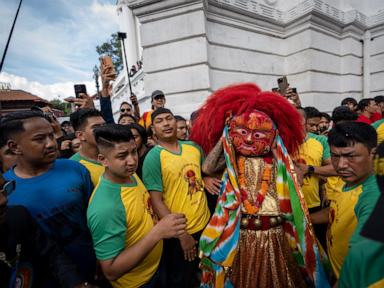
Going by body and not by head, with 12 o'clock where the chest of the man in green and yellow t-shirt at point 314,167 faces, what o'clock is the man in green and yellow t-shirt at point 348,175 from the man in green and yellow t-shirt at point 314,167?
the man in green and yellow t-shirt at point 348,175 is roughly at 10 o'clock from the man in green and yellow t-shirt at point 314,167.

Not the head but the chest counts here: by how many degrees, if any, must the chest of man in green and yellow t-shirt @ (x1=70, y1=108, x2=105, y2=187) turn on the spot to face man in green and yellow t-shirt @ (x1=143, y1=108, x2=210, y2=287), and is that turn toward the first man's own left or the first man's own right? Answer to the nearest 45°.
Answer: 0° — they already face them

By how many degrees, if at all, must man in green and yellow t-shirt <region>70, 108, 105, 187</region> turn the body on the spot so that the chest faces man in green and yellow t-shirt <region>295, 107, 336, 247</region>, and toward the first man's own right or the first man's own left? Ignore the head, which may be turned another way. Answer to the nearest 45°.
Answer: approximately 45° to the first man's own left

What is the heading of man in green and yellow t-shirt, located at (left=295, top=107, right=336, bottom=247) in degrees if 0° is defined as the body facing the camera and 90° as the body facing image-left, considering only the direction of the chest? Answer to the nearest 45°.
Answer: approximately 45°

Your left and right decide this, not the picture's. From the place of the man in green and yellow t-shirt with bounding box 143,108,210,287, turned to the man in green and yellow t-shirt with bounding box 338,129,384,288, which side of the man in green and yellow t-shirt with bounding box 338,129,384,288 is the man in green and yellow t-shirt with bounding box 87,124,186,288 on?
right

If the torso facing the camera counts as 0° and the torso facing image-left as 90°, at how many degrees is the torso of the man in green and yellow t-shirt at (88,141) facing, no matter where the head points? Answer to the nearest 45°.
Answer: approximately 315°

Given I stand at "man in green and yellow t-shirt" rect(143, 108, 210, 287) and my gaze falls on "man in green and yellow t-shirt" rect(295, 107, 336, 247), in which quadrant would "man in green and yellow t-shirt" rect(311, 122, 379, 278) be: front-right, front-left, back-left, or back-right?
front-right

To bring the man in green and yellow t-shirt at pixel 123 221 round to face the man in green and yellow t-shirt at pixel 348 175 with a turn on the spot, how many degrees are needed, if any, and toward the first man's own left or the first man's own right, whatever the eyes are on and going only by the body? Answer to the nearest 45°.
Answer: approximately 45° to the first man's own left

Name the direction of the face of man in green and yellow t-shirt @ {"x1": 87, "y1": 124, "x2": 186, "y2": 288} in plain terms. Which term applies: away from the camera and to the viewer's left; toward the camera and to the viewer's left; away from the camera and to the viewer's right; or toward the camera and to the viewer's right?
toward the camera and to the viewer's right

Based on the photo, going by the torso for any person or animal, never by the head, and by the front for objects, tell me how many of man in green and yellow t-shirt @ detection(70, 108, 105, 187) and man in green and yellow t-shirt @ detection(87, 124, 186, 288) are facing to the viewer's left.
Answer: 0

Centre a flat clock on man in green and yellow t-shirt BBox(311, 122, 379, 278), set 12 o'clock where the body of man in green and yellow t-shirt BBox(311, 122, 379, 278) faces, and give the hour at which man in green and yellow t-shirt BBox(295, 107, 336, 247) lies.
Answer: man in green and yellow t-shirt BBox(295, 107, 336, 247) is roughly at 4 o'clock from man in green and yellow t-shirt BBox(311, 122, 379, 278).

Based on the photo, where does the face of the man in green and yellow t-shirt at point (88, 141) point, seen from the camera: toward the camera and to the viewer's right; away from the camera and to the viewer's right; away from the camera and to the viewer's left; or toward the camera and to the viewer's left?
toward the camera and to the viewer's right

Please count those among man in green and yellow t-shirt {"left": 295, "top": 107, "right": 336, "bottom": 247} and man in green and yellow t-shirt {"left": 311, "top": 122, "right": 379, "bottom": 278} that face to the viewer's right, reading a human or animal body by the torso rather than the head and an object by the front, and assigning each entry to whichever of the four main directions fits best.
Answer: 0

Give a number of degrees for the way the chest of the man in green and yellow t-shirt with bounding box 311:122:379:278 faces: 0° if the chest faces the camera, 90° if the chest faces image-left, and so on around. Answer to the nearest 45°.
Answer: approximately 45°
